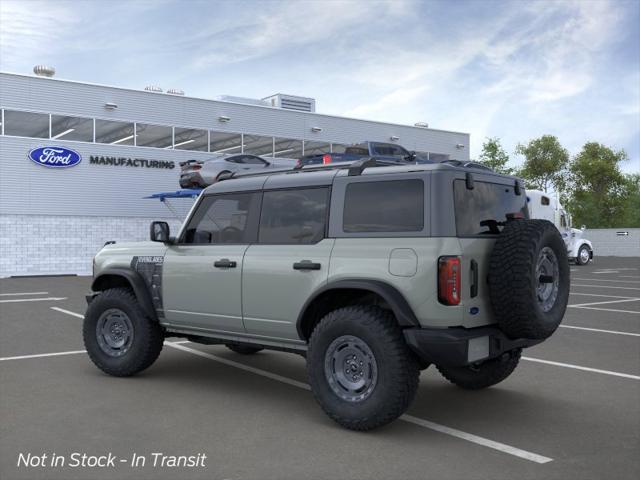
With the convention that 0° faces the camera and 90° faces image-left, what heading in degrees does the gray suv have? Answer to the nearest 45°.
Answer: approximately 135°

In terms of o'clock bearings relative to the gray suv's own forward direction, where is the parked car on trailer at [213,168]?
The parked car on trailer is roughly at 1 o'clock from the gray suv.

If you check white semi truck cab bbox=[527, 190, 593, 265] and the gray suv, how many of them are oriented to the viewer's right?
1

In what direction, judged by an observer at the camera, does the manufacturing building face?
facing the viewer and to the right of the viewer

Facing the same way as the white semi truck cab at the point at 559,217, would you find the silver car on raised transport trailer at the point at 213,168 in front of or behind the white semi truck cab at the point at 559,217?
behind

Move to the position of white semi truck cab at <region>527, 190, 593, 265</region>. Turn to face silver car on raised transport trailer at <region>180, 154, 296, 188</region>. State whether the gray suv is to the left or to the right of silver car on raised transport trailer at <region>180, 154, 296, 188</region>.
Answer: left

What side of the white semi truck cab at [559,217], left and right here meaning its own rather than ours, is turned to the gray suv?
right

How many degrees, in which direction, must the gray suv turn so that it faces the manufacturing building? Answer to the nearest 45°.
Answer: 0° — it already faces it

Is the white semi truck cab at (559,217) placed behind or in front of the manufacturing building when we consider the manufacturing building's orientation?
in front

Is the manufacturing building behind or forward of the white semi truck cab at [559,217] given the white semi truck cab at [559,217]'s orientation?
behind

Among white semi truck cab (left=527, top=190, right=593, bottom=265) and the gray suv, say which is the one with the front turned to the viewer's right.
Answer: the white semi truck cab

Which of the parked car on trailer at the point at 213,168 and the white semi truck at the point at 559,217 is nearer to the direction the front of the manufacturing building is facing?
the parked car on trailer

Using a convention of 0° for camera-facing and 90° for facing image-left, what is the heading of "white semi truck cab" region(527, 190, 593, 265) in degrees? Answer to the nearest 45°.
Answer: approximately 270°
